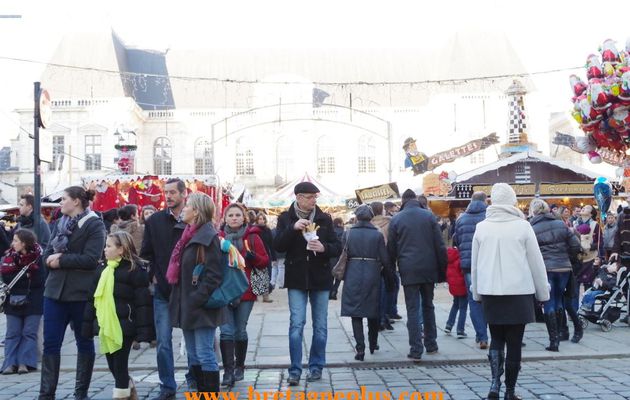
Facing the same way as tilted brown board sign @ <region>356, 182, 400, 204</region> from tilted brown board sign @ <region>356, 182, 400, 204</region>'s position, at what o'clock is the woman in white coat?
The woman in white coat is roughly at 12 o'clock from the tilted brown board sign.

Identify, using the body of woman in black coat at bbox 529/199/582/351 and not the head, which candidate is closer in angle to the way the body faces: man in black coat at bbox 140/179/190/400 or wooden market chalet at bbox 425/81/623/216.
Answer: the wooden market chalet

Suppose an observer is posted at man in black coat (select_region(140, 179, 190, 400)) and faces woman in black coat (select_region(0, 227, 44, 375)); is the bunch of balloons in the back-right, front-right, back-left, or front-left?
back-right

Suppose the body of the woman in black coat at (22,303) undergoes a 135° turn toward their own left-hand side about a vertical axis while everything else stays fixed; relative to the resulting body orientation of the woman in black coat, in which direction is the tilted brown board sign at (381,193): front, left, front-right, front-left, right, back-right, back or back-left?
front-left

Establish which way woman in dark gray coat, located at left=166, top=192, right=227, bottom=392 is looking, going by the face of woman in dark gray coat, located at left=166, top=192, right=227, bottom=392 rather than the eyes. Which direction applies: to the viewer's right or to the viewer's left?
to the viewer's left

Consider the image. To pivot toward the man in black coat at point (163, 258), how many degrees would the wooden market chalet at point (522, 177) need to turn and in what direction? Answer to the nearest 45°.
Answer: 0° — it already faces them

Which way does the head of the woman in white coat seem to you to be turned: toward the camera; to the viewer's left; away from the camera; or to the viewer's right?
away from the camera

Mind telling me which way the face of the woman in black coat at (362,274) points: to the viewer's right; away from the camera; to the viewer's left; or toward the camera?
away from the camera

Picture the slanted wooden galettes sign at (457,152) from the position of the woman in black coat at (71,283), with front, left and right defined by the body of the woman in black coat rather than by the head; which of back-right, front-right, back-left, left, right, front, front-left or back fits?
back

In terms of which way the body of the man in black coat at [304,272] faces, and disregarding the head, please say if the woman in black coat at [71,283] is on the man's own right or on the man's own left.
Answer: on the man's own right
